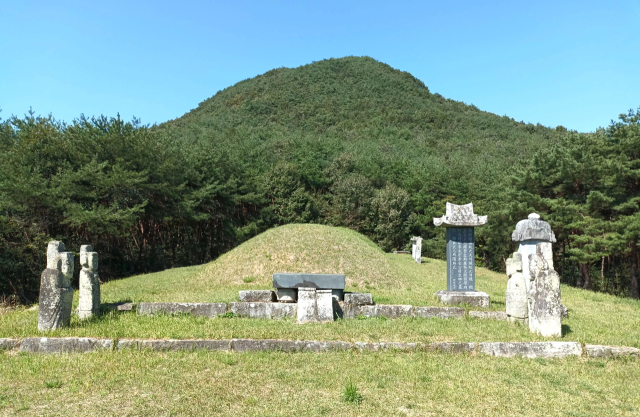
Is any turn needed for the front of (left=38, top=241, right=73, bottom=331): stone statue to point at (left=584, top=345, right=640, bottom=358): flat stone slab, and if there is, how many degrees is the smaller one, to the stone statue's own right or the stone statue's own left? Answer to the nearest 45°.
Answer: approximately 45° to the stone statue's own right

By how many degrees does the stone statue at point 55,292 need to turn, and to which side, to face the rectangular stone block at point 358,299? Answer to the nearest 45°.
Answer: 0° — it already faces it

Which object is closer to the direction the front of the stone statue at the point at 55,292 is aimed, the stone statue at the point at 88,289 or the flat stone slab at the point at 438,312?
the flat stone slab

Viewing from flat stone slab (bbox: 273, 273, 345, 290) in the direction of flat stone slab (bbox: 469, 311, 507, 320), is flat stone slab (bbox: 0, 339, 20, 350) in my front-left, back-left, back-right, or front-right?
back-right

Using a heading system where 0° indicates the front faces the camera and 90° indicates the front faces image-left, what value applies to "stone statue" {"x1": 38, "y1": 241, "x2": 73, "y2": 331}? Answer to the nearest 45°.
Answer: approximately 270°

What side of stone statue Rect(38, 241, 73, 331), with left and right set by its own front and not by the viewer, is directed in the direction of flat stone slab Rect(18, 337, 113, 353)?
right

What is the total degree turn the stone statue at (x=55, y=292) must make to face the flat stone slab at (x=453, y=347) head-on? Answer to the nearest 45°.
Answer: approximately 45° to its right

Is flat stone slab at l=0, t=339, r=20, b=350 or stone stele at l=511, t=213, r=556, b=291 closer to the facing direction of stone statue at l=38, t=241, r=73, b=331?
the stone stele
